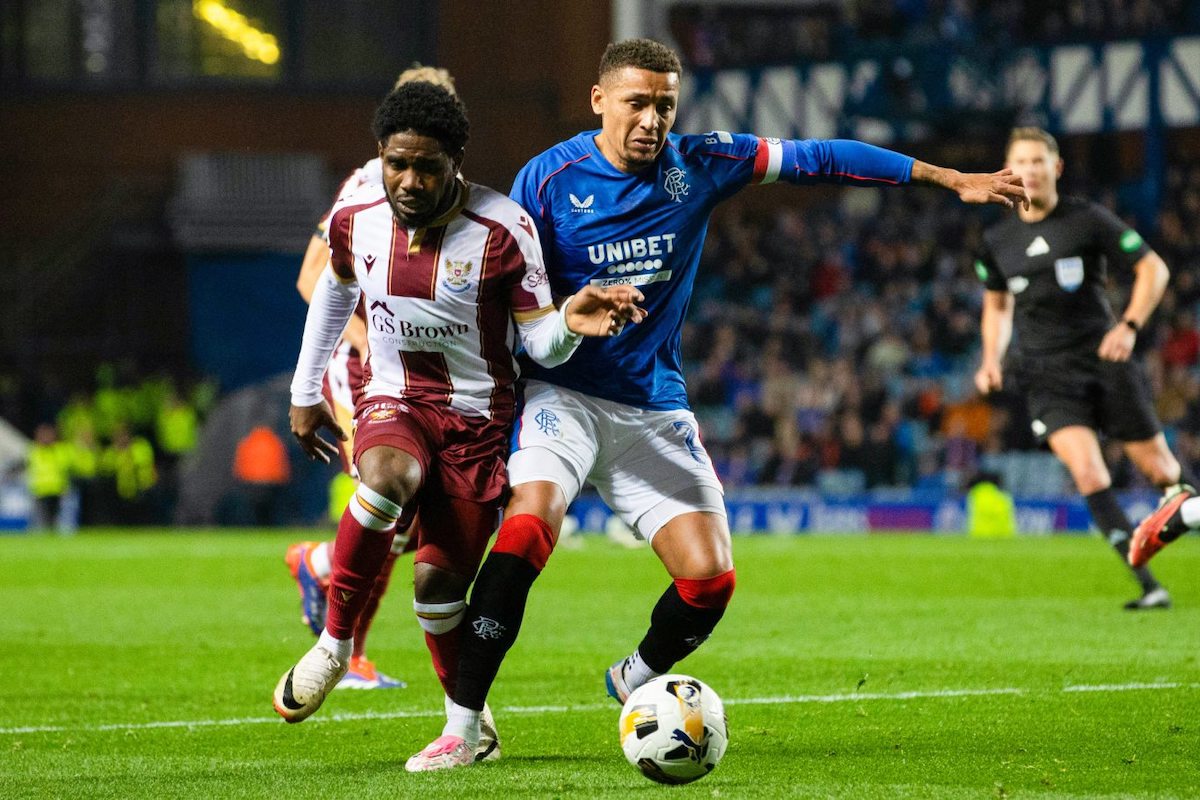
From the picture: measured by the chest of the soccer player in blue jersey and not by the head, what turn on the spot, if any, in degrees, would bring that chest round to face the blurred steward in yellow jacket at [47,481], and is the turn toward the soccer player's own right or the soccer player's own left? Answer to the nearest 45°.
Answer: approximately 135° to the soccer player's own right

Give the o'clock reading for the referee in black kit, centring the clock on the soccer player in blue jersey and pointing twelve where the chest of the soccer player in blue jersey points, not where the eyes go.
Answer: The referee in black kit is roughly at 7 o'clock from the soccer player in blue jersey.

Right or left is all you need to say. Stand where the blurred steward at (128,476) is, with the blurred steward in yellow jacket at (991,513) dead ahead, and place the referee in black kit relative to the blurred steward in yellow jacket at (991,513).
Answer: right

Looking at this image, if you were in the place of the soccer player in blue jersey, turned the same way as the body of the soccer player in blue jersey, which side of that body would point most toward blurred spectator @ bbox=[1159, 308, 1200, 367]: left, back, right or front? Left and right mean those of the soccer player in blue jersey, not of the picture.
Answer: back

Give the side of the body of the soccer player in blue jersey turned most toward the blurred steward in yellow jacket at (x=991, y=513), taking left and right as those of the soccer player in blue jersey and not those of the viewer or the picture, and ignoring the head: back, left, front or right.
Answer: back

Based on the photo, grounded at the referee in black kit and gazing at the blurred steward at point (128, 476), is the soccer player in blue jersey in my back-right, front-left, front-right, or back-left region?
back-left

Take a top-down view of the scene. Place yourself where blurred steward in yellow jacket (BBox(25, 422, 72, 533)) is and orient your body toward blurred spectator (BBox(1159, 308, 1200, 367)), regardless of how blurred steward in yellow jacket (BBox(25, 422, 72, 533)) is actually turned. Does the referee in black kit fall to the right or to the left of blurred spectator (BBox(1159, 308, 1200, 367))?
right

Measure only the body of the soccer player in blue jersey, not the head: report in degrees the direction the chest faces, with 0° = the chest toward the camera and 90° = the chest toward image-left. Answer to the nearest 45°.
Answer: approximately 0°
